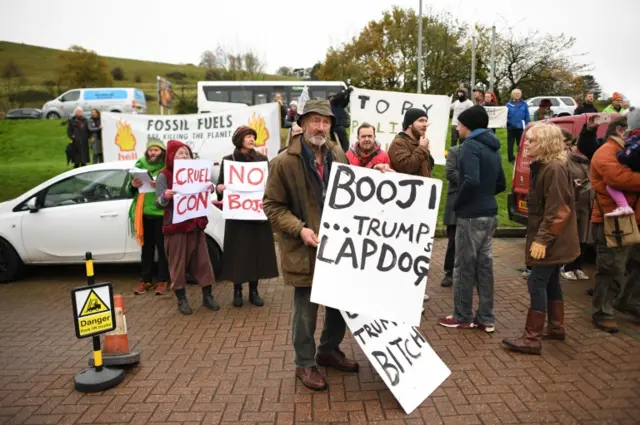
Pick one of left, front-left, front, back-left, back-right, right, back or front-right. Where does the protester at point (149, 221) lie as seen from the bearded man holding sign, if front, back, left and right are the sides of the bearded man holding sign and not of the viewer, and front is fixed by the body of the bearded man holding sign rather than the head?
back

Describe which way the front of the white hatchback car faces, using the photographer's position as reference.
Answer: facing to the left of the viewer

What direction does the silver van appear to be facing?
to the viewer's left

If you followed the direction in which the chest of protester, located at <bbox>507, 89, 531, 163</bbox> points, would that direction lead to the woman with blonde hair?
yes

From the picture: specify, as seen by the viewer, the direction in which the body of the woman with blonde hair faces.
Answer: to the viewer's left

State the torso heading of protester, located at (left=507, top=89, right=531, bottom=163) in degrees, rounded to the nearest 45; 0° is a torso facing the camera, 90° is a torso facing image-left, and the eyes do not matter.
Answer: approximately 0°

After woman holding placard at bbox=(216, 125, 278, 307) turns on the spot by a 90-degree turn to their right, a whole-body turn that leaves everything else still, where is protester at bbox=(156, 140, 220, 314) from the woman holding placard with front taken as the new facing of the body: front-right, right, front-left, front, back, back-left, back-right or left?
front

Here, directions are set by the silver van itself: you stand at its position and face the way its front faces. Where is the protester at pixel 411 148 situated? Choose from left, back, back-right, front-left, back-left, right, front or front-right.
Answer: left

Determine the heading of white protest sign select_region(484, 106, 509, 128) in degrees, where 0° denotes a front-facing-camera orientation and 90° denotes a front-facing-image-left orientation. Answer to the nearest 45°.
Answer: approximately 0°

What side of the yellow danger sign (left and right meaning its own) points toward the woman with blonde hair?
left

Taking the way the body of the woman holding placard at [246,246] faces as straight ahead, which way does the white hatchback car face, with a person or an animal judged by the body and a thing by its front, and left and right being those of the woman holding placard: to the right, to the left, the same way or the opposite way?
to the right

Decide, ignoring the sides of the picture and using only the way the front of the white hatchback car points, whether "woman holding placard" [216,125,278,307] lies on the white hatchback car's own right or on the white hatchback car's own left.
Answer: on the white hatchback car's own left
